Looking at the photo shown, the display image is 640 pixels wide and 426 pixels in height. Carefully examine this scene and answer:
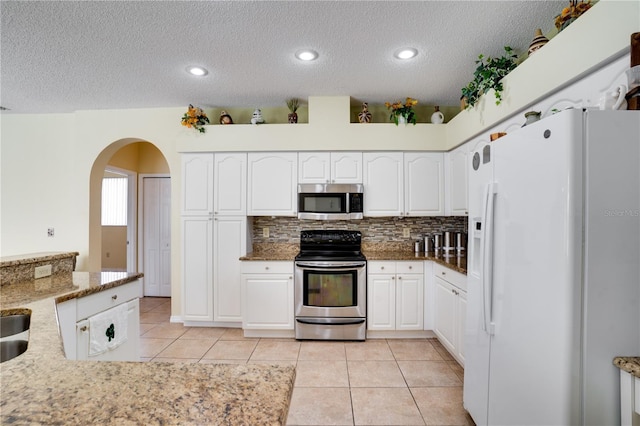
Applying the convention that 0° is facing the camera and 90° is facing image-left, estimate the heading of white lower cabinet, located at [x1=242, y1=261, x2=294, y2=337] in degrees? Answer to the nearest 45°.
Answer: approximately 0°

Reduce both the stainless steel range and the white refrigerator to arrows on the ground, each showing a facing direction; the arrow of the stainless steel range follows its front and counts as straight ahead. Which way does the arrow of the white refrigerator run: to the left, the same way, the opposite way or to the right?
to the right

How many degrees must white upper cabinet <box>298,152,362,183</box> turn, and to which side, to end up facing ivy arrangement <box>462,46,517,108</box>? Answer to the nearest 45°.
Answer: approximately 45° to its left

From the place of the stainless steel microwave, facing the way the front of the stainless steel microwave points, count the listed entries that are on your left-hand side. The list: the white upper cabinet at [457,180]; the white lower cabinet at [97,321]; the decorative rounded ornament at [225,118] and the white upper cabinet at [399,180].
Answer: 2
